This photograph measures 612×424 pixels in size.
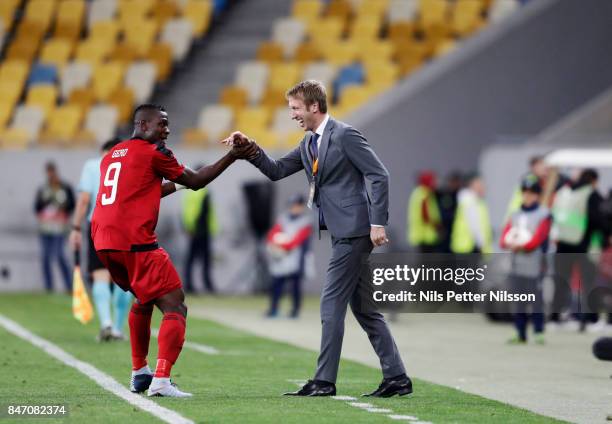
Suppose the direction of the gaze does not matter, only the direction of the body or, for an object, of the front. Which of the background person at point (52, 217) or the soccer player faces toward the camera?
the background person

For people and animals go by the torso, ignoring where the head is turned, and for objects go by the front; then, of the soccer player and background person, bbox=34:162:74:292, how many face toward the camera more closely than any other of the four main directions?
1

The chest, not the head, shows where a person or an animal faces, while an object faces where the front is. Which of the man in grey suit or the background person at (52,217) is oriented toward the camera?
the background person

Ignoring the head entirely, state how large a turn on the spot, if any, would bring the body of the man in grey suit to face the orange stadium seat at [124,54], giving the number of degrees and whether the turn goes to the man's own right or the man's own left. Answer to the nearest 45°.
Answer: approximately 90° to the man's own right

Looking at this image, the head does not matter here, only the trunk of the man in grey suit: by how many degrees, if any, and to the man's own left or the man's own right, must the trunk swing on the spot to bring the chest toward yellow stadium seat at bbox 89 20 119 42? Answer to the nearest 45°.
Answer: approximately 90° to the man's own right

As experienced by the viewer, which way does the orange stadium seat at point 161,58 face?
facing the viewer and to the left of the viewer

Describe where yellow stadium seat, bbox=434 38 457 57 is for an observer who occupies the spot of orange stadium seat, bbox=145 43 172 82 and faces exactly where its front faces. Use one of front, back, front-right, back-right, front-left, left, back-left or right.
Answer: back-left

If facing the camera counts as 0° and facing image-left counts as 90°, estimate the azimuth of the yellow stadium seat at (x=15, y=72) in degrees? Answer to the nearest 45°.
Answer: approximately 45°

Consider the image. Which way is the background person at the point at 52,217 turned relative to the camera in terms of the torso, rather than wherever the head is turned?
toward the camera

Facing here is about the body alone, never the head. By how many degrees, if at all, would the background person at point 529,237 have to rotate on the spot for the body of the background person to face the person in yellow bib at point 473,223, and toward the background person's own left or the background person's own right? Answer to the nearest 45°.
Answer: approximately 135° to the background person's own right

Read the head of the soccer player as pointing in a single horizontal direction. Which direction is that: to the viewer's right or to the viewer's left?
to the viewer's right

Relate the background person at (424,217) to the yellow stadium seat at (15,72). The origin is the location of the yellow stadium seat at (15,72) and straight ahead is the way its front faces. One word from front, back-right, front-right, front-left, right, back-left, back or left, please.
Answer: left

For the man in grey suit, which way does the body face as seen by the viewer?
to the viewer's left

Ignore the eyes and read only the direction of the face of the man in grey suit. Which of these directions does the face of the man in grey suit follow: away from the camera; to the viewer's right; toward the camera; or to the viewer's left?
to the viewer's left

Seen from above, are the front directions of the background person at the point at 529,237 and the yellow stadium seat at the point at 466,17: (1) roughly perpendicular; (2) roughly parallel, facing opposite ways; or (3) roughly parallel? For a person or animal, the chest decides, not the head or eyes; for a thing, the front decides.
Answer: roughly parallel

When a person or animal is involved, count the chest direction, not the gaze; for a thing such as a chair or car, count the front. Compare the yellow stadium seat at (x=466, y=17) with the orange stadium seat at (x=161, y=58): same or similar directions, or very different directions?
same or similar directions
